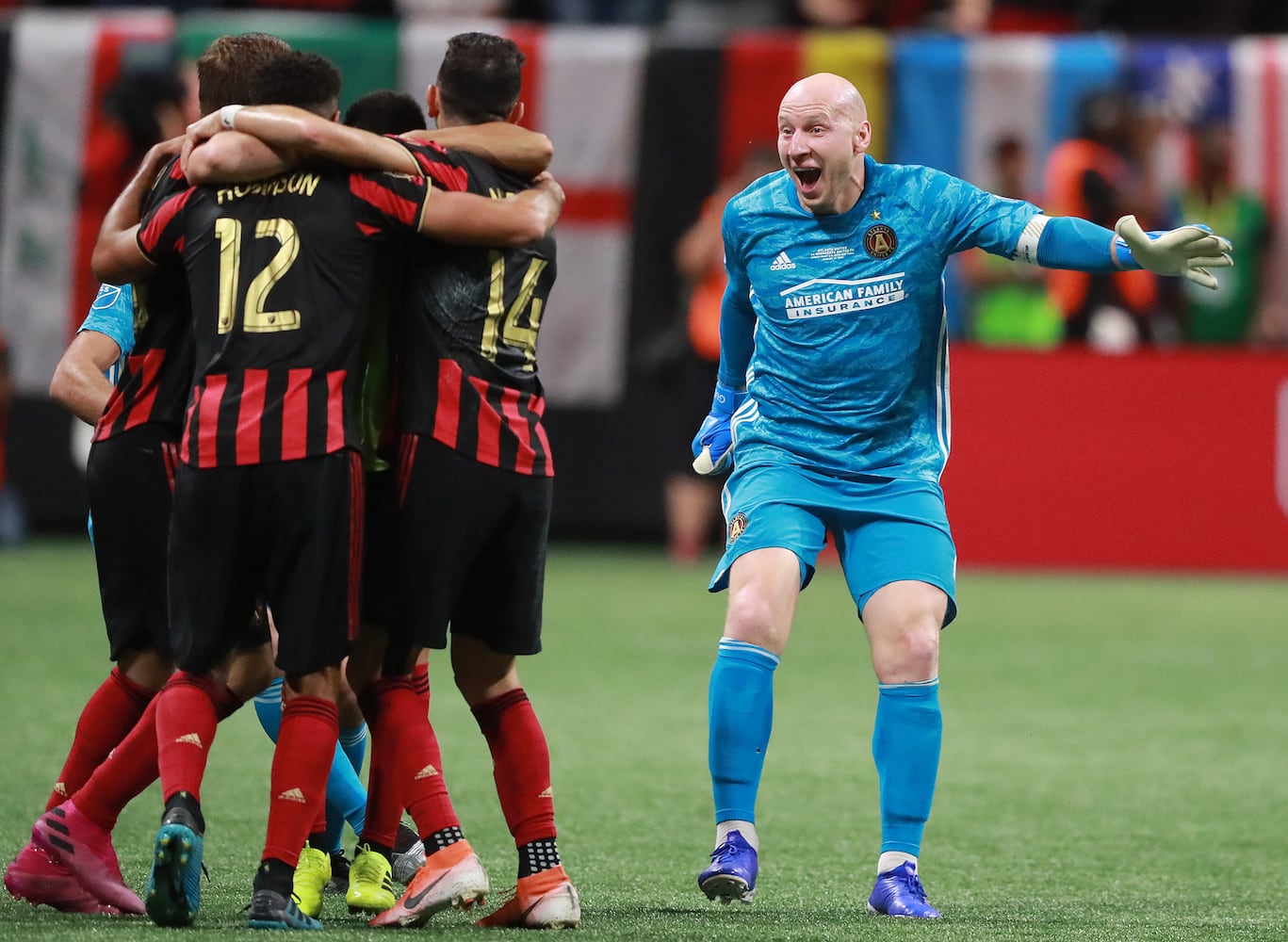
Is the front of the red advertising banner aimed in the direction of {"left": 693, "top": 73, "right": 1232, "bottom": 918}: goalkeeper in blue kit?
yes

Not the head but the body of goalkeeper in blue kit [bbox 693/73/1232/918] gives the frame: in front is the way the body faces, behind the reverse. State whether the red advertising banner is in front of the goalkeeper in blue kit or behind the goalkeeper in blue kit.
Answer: behind

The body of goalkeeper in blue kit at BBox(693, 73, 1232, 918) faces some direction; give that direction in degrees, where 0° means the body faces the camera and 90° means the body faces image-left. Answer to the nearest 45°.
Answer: approximately 0°

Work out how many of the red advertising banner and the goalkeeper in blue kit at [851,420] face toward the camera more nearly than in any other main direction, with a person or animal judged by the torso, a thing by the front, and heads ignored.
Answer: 2
